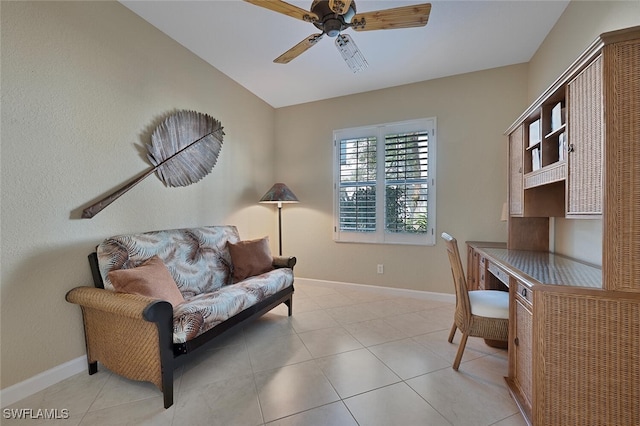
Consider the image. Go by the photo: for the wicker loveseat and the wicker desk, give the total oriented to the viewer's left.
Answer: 1

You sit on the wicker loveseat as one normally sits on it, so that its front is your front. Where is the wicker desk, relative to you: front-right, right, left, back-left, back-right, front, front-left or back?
front

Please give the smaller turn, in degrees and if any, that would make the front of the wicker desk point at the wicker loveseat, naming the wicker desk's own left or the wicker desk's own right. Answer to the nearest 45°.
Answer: approximately 45° to the wicker desk's own left

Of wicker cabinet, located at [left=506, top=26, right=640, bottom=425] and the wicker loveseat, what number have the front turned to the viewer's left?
1

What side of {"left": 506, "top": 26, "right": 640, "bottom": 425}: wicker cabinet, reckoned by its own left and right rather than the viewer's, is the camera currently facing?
left

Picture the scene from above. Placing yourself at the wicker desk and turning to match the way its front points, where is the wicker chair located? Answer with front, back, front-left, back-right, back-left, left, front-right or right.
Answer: front-right

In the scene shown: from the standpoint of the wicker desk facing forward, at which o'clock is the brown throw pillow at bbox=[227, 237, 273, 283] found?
The brown throw pillow is roughly at 12 o'clock from the wicker desk.

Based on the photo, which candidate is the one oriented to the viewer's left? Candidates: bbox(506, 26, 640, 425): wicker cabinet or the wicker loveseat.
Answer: the wicker cabinet

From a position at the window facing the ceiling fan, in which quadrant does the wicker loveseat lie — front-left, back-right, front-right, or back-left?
front-right

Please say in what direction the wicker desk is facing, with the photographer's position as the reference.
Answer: facing to the left of the viewer

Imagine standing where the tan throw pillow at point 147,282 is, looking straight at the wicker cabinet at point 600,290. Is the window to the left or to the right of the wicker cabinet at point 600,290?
left

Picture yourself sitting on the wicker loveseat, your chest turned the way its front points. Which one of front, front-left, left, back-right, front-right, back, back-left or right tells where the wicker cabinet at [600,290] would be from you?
front

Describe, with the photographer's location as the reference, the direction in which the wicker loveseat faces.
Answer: facing the viewer and to the right of the viewer

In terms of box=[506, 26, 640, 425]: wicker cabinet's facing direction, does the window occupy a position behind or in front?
in front
